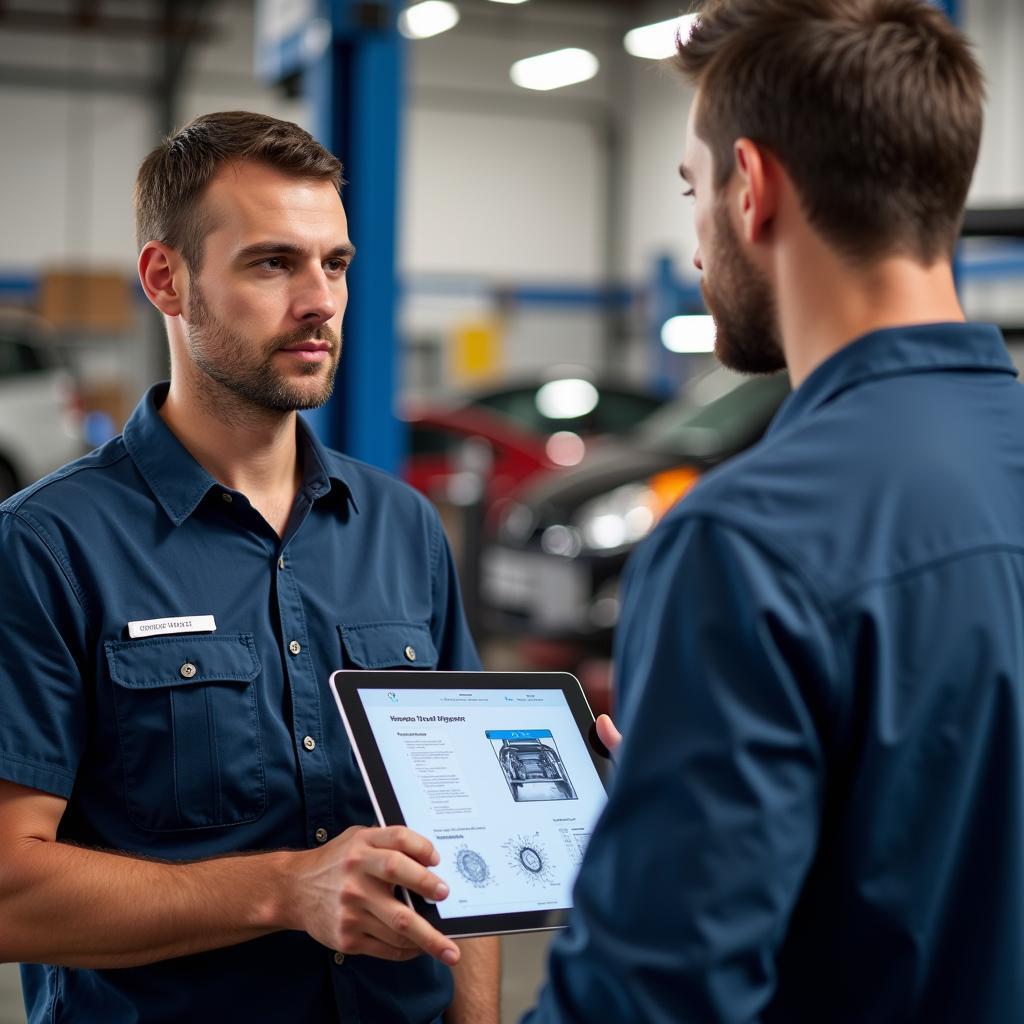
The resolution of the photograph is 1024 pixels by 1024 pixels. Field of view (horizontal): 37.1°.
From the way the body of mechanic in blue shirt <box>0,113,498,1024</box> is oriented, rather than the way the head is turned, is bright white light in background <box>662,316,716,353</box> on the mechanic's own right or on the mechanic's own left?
on the mechanic's own left

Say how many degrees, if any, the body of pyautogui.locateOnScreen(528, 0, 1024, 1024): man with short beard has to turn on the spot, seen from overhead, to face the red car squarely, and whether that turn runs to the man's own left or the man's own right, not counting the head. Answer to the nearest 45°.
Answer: approximately 45° to the man's own right

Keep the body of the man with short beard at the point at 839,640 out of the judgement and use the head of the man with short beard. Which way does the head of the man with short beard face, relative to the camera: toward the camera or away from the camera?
away from the camera

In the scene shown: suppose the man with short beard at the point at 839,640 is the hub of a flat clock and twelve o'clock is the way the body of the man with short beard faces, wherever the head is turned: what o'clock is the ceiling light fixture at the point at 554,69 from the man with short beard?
The ceiling light fixture is roughly at 1 o'clock from the man with short beard.

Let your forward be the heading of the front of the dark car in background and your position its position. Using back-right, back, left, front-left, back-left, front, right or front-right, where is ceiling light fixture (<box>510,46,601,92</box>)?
back-right

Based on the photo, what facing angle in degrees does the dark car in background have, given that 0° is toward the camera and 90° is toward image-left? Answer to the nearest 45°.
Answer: approximately 45°

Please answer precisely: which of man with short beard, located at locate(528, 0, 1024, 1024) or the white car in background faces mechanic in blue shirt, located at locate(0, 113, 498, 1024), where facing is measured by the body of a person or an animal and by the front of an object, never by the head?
the man with short beard

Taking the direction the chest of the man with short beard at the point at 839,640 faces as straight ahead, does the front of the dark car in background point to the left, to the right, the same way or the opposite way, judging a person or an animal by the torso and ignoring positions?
to the left

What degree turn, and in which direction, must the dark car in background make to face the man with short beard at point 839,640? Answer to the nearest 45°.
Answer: approximately 45° to its left

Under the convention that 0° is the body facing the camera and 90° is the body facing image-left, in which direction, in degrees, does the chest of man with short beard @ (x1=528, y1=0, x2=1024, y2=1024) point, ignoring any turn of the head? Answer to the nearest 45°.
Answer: approximately 135°

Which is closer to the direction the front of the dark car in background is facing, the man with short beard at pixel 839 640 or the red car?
the man with short beard
